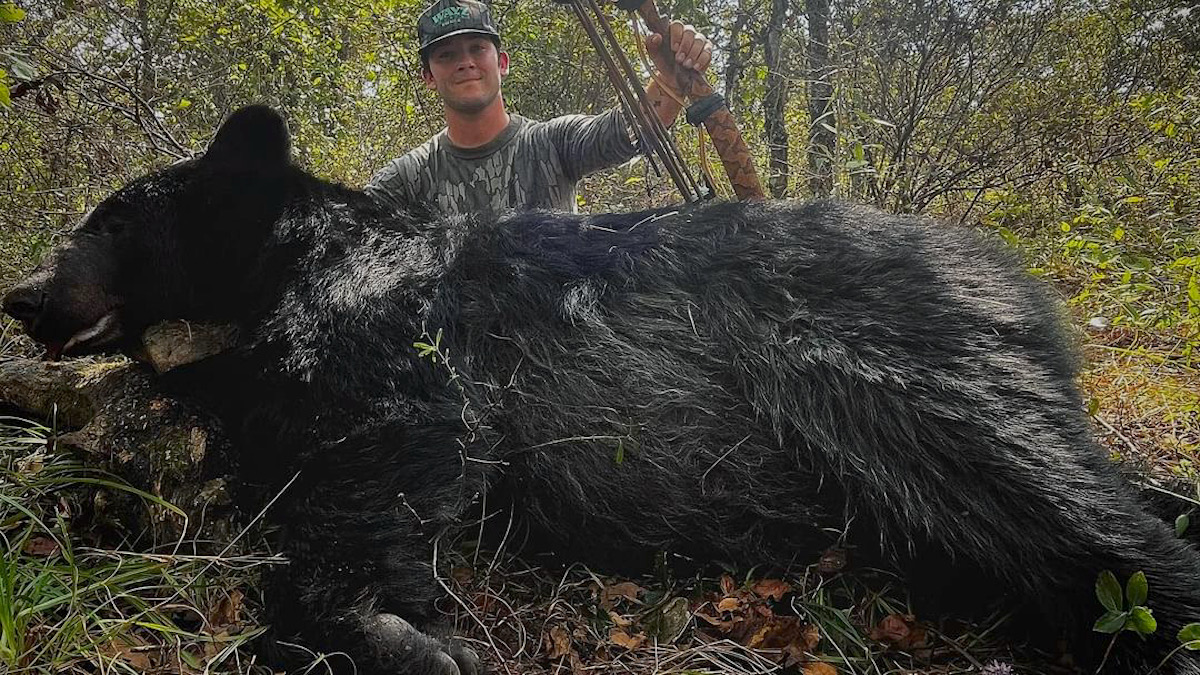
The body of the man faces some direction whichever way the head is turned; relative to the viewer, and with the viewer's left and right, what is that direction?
facing the viewer

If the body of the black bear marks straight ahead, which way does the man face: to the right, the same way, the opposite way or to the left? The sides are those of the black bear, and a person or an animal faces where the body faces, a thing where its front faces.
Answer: to the left

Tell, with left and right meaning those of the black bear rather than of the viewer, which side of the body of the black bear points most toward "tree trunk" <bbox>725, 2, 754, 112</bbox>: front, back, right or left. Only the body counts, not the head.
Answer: right

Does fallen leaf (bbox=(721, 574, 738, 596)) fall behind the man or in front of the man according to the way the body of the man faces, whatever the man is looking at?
in front

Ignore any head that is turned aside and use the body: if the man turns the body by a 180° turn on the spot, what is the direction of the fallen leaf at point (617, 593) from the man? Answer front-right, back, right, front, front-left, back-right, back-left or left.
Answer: back

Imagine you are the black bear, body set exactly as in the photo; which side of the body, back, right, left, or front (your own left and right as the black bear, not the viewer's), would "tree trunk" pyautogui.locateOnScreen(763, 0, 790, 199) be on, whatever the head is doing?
right

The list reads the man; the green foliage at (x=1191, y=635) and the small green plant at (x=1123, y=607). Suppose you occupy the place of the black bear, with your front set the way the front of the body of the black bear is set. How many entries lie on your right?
1

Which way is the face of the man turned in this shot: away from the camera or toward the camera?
toward the camera

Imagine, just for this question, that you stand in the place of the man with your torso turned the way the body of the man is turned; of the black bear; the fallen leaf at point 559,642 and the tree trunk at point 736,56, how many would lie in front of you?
2

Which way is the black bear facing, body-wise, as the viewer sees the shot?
to the viewer's left

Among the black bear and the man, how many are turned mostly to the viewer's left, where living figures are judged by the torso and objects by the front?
1

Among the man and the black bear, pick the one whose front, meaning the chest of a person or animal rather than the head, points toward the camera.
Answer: the man

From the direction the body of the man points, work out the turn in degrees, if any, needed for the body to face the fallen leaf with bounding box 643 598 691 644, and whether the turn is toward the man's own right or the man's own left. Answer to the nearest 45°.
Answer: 0° — they already face it
